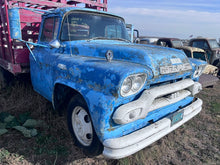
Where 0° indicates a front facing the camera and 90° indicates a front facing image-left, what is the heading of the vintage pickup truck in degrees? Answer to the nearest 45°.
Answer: approximately 315°

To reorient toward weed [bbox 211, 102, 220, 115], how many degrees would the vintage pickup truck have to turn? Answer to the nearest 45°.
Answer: approximately 90° to its left

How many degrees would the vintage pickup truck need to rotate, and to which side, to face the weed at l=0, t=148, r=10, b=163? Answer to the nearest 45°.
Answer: approximately 135° to its right
